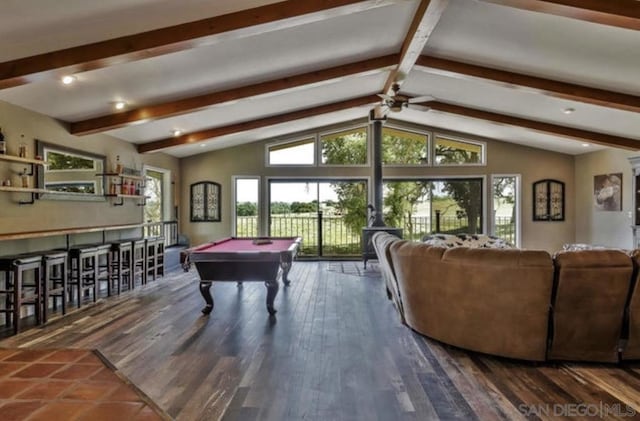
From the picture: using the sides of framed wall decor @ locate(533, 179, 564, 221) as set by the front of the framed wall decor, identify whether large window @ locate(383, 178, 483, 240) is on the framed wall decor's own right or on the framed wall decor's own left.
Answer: on the framed wall decor's own right

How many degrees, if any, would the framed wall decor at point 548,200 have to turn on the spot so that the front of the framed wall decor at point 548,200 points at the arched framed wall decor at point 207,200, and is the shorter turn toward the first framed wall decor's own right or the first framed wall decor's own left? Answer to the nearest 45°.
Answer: approximately 45° to the first framed wall decor's own right

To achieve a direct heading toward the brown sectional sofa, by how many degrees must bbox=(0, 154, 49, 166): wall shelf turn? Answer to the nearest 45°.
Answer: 0° — it already faces it

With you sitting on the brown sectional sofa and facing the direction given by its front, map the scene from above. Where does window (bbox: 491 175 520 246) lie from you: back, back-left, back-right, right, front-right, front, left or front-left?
front-left

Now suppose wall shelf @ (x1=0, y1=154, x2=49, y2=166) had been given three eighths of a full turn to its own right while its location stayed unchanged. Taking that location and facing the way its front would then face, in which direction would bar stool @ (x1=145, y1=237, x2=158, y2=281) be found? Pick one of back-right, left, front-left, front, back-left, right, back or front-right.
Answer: back-right

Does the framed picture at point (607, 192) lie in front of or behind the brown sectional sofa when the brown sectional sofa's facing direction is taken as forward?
in front

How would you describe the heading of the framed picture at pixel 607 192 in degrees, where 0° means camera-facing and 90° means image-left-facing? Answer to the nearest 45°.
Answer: approximately 45°

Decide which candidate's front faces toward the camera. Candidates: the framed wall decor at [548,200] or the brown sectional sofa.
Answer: the framed wall decor

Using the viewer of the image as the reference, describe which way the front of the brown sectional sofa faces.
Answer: facing away from the viewer and to the right of the viewer

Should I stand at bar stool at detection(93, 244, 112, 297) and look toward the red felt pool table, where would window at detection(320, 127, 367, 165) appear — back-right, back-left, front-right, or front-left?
front-left

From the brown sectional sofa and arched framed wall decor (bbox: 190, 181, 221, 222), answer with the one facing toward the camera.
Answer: the arched framed wall decor

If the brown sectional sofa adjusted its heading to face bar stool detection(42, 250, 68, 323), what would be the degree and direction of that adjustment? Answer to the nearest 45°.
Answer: approximately 135° to its left

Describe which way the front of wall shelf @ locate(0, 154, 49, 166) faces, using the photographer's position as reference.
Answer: facing the viewer and to the right of the viewer

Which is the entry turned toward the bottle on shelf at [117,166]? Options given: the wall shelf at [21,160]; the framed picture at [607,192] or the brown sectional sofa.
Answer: the framed picture

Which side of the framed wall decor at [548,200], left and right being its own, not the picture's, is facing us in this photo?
front

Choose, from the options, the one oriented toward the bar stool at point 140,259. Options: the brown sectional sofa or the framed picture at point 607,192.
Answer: the framed picture
